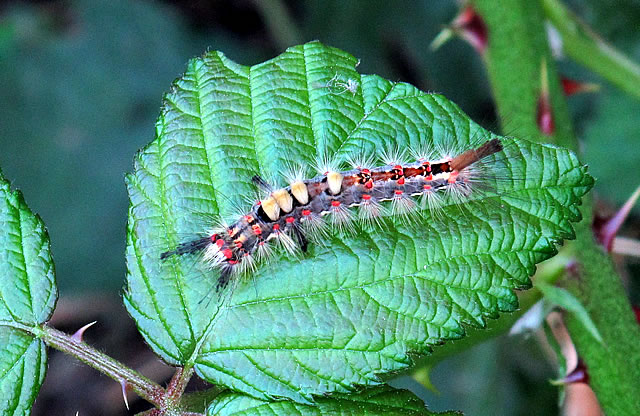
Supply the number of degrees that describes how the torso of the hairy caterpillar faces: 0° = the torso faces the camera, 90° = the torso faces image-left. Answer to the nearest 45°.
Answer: approximately 45°

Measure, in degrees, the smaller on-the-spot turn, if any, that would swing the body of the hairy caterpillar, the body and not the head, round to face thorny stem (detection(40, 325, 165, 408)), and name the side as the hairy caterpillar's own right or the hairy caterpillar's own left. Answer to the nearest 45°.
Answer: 0° — it already faces it
